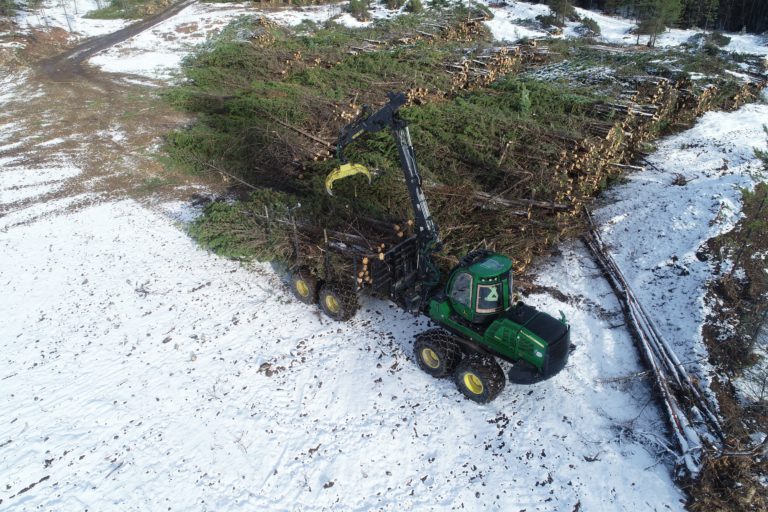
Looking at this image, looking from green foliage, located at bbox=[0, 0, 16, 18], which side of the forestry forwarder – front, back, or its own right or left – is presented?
back

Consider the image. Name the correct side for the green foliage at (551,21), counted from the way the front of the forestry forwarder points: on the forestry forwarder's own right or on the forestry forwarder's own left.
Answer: on the forestry forwarder's own left

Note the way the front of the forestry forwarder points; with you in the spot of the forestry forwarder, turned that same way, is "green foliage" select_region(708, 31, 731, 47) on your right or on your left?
on your left

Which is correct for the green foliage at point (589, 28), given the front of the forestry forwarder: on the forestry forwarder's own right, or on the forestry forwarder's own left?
on the forestry forwarder's own left

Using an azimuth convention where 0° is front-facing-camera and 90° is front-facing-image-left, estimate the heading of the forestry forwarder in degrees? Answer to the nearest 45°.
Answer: approximately 315°

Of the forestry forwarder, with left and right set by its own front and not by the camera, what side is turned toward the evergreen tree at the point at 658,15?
left

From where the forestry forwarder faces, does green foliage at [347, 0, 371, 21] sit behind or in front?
behind
